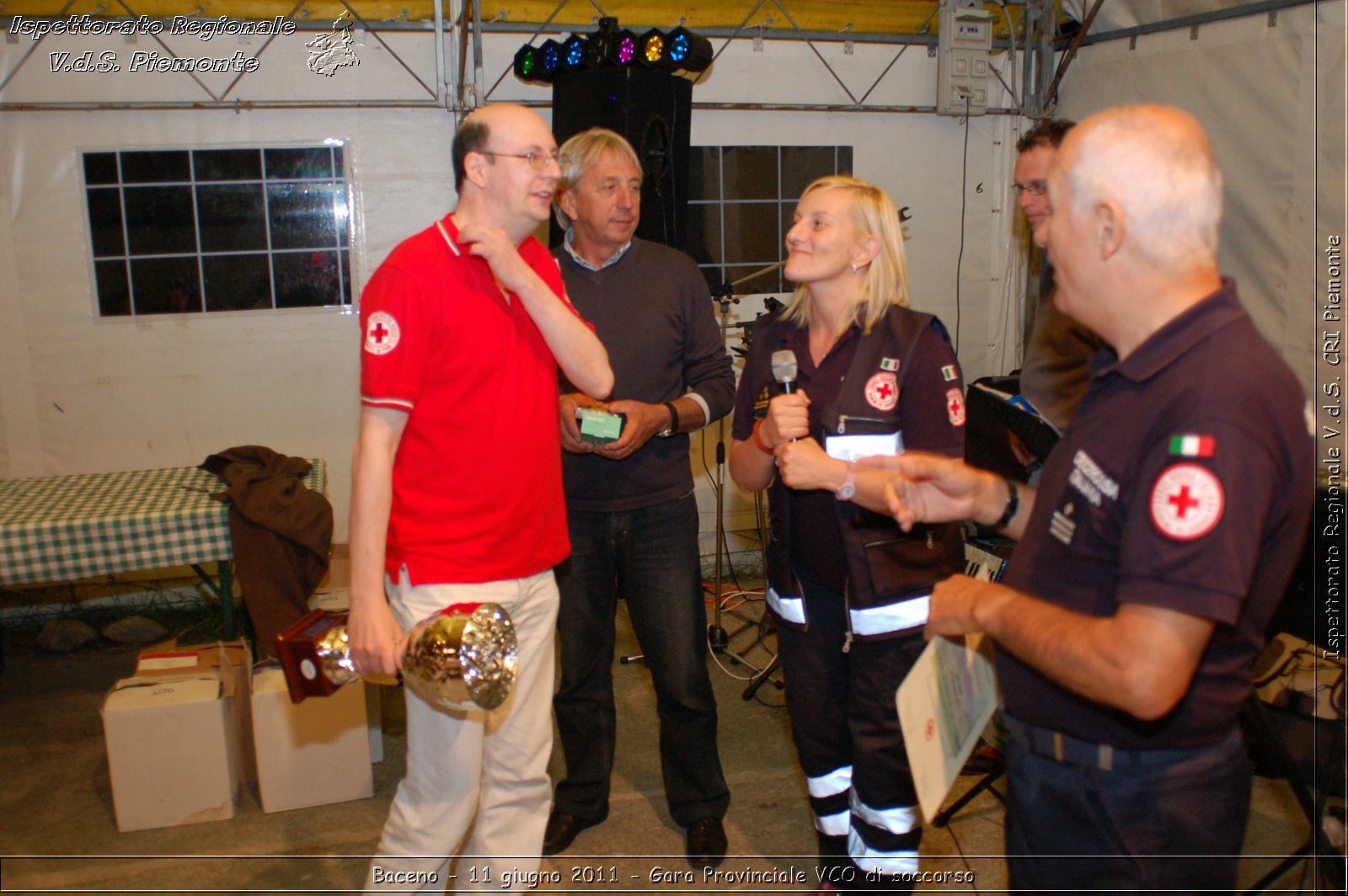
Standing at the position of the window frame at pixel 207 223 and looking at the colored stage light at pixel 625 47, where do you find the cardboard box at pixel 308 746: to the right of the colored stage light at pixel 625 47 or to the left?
right

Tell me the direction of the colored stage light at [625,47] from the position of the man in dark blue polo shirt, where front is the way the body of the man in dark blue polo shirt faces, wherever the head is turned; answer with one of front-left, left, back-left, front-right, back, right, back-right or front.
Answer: front-right

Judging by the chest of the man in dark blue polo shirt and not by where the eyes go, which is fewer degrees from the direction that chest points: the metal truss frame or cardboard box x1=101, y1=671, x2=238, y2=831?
the cardboard box

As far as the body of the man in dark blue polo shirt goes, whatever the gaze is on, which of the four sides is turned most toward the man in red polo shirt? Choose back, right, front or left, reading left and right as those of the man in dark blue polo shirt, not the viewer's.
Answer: front

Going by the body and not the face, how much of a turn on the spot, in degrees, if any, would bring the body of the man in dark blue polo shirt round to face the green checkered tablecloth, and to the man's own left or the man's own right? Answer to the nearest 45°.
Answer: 0° — they already face it

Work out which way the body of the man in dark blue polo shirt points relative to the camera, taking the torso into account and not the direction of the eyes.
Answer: to the viewer's left

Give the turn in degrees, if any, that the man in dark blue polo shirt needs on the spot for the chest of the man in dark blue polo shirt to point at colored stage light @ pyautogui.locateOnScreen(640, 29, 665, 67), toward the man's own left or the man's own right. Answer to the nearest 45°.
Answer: approximately 45° to the man's own right

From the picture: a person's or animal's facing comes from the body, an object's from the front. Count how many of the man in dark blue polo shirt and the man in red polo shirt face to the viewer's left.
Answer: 1

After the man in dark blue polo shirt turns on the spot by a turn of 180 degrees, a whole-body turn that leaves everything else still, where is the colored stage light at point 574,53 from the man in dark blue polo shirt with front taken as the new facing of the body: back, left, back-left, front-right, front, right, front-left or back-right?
back-left

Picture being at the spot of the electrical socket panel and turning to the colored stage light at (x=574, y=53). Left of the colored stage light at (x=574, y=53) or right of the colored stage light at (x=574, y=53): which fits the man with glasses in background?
left

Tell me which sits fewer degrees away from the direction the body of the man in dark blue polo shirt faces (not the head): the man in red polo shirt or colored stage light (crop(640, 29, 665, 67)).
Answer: the man in red polo shirt

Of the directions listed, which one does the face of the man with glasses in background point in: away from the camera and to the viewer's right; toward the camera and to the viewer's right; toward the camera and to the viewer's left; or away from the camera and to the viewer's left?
toward the camera and to the viewer's left

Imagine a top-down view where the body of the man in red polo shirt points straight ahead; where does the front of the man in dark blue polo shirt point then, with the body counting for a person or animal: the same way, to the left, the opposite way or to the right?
the opposite way
